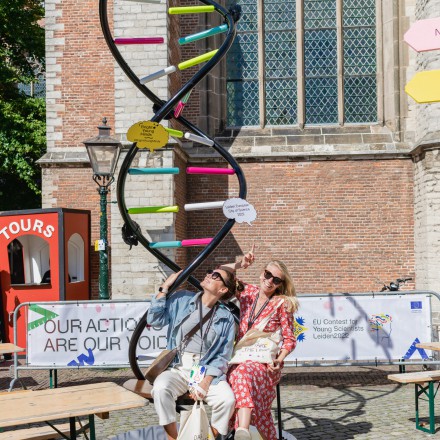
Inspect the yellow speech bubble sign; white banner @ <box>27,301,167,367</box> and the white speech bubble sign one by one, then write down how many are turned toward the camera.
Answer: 3

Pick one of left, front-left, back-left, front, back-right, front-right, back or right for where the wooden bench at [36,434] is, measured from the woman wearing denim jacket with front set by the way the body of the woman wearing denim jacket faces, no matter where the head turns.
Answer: right

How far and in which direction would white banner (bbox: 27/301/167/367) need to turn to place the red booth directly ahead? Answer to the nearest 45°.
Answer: approximately 180°

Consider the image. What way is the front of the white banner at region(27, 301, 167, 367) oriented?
toward the camera

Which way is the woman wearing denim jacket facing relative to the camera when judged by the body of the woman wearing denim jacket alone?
toward the camera

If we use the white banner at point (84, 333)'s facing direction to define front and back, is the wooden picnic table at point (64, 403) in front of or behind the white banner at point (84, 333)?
in front

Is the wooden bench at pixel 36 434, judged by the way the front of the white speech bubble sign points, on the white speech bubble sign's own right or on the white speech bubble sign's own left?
on the white speech bubble sign's own right

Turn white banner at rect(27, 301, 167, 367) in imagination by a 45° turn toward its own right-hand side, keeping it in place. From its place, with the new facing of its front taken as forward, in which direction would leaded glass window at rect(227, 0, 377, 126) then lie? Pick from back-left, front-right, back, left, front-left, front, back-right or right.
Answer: back

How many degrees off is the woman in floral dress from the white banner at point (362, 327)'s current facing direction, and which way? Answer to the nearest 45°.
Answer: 0° — it already faces them

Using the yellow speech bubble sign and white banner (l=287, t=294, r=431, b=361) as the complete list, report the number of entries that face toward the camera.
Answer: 2
